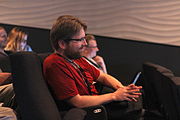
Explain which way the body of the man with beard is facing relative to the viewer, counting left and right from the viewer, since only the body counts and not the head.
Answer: facing to the right of the viewer

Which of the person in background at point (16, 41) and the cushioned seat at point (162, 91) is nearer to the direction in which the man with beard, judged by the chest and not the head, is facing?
the cushioned seat

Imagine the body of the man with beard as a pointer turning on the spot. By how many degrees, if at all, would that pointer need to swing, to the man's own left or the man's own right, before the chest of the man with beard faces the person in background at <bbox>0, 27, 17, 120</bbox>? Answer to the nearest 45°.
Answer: approximately 180°

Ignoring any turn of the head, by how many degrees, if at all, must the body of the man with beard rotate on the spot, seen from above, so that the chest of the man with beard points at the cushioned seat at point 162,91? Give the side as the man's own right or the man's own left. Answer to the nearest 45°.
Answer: approximately 45° to the man's own left
